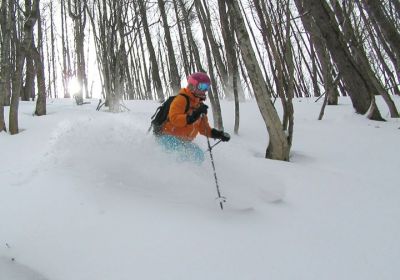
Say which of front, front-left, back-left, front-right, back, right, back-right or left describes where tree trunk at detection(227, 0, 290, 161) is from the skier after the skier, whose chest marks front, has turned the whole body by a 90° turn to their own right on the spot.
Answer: back

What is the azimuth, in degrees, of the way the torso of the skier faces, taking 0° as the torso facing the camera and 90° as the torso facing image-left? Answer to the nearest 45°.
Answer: approximately 315°

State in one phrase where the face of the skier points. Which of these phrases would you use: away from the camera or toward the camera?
toward the camera

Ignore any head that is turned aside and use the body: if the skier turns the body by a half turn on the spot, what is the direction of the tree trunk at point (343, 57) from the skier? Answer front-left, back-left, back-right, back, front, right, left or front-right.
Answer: right
